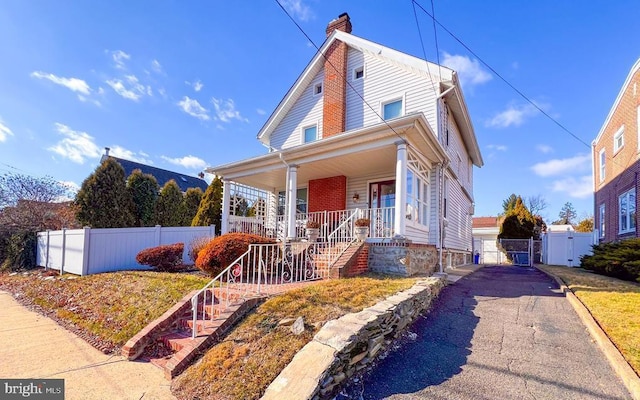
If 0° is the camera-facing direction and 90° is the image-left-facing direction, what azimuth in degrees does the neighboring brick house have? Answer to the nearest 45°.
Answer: approximately 0°

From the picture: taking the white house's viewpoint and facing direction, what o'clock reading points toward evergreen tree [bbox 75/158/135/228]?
The evergreen tree is roughly at 2 o'clock from the white house.

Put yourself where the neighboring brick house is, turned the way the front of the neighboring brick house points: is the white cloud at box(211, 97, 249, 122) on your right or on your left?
on your right

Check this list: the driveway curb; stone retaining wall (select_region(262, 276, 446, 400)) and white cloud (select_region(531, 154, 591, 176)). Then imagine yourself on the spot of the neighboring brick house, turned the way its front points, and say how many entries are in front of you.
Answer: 2

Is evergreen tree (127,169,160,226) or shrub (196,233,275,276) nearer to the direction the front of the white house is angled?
the shrub

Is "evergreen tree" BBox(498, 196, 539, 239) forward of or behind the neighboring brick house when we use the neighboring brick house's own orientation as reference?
behind

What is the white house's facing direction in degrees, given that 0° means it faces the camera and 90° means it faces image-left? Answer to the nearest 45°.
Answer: approximately 45°

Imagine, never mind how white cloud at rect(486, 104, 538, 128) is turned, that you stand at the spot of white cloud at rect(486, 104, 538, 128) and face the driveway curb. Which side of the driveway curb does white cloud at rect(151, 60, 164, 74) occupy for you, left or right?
right

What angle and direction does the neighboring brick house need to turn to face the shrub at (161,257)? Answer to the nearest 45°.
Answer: approximately 45° to its right
